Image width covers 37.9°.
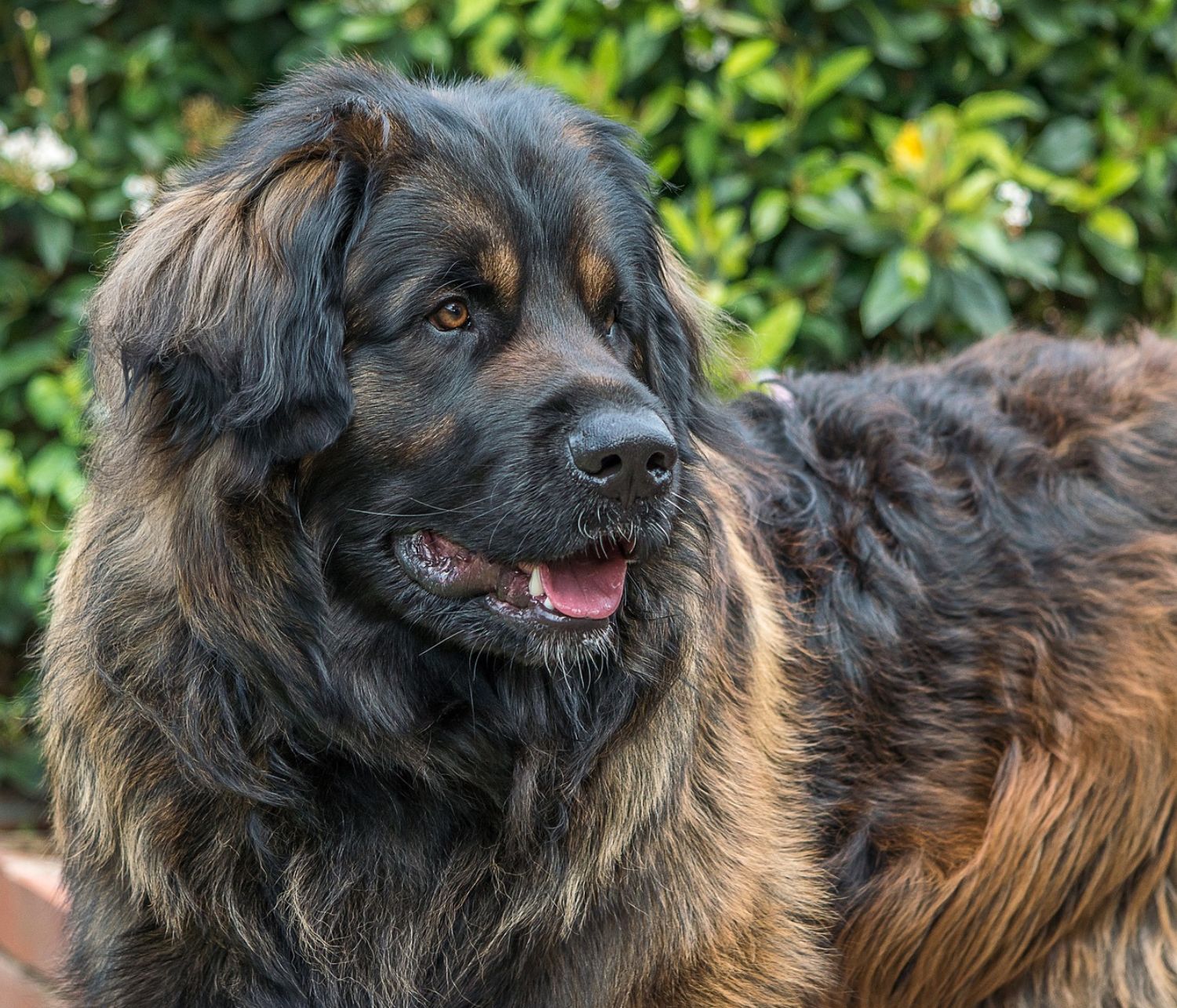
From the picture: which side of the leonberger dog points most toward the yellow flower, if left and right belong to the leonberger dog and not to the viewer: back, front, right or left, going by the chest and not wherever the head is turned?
back

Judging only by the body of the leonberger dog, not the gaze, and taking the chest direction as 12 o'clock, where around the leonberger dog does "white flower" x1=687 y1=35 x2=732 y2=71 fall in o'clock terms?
The white flower is roughly at 5 o'clock from the leonberger dog.

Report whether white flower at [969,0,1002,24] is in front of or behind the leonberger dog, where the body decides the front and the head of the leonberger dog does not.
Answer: behind

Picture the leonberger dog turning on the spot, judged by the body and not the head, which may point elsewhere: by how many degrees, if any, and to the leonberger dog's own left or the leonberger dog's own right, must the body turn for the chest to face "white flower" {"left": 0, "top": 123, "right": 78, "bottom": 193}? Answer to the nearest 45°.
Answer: approximately 90° to the leonberger dog's own right

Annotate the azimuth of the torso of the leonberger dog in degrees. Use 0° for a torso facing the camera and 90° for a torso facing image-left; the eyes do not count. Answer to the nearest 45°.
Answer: approximately 45°
